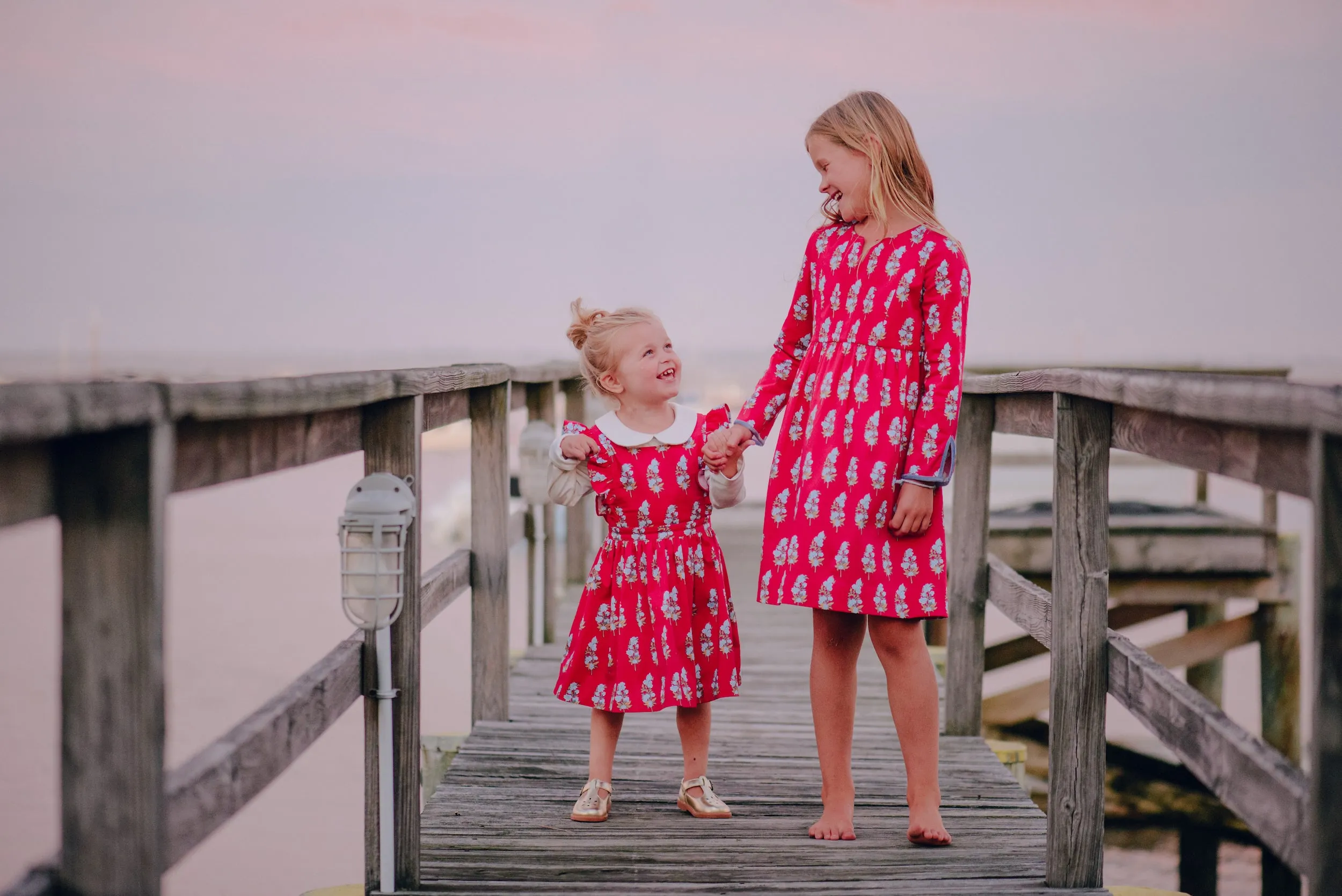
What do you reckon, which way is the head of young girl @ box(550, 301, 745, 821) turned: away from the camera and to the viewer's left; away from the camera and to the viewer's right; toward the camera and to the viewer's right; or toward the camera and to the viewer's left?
toward the camera and to the viewer's right

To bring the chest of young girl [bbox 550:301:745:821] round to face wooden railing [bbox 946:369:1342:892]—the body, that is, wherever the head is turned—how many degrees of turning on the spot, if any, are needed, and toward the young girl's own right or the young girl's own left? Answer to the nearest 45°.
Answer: approximately 45° to the young girl's own left

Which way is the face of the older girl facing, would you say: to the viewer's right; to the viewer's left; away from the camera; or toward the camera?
to the viewer's left

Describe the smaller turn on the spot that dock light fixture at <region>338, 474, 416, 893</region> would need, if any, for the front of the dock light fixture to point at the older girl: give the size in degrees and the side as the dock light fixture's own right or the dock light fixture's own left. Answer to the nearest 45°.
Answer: approximately 90° to the dock light fixture's own left

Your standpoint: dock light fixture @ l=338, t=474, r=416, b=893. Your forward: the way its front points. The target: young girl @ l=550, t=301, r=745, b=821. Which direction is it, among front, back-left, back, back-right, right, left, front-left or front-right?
back-left

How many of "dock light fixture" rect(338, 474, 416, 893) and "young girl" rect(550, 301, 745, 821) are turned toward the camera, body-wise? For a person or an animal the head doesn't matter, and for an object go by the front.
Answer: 2

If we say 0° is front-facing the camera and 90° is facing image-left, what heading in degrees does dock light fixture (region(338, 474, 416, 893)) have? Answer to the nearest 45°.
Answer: approximately 0°

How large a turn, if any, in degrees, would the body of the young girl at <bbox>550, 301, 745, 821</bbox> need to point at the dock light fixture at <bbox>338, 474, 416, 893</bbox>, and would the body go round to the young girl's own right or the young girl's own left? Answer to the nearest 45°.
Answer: approximately 45° to the young girl's own right

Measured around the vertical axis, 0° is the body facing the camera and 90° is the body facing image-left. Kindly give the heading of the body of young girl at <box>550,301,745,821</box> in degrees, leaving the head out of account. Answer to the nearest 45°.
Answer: approximately 0°
